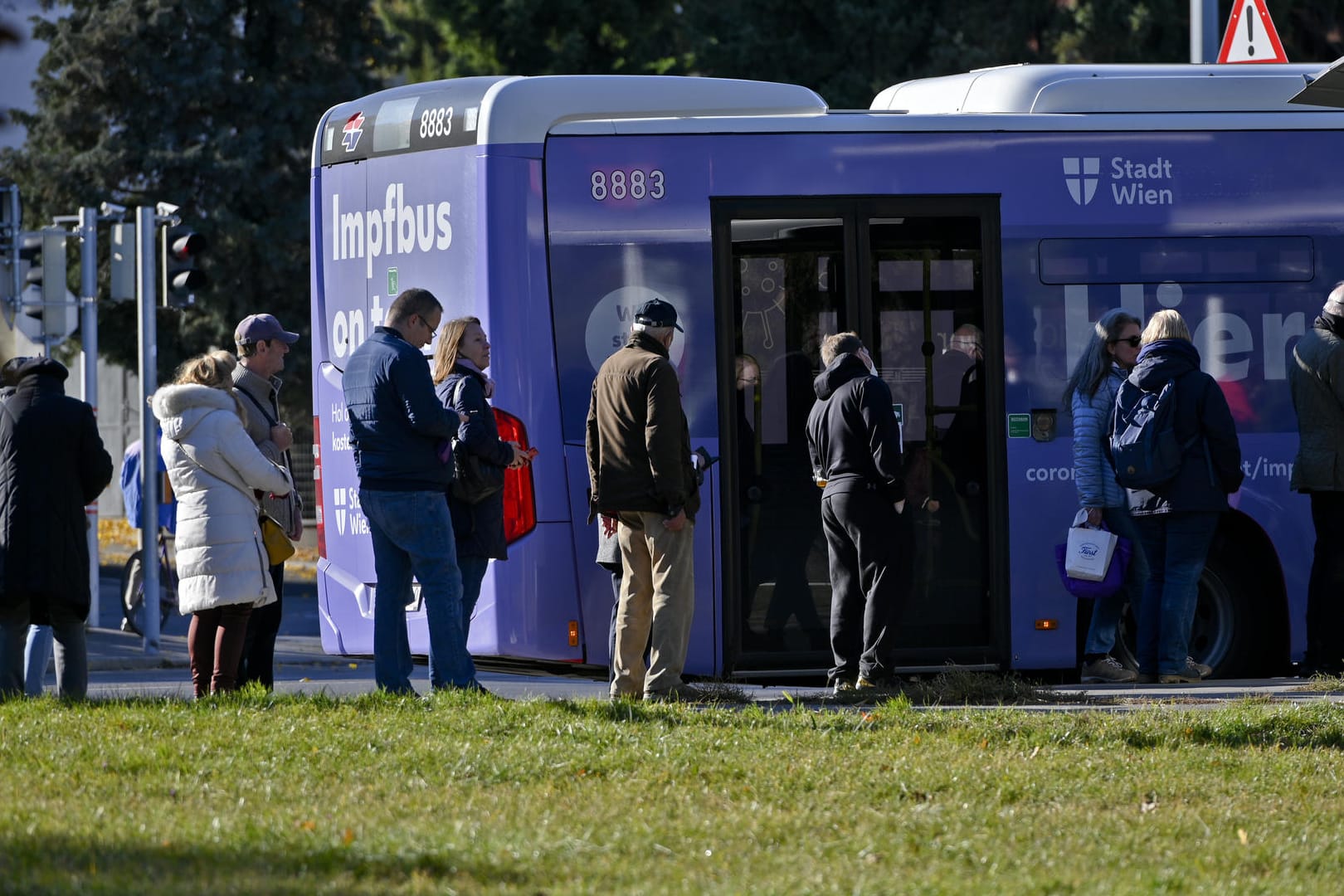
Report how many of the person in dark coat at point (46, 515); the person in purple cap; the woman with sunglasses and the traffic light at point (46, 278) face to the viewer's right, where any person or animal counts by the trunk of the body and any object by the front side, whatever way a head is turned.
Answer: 2

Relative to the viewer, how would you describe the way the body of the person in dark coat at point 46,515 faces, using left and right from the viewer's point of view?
facing away from the viewer

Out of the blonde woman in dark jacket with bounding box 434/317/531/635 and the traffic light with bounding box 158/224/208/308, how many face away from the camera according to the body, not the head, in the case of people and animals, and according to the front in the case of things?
0

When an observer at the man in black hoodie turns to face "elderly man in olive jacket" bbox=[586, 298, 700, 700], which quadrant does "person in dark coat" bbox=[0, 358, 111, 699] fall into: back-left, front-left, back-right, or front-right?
front-right

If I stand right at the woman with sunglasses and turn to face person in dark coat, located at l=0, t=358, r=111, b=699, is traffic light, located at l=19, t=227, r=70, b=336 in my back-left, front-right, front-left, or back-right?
front-right

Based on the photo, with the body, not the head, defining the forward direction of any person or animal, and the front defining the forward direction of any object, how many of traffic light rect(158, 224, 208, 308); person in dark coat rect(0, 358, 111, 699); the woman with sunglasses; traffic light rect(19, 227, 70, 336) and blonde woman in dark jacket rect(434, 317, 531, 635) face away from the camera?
1

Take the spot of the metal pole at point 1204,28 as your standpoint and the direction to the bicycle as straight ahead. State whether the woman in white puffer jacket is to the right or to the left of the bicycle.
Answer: left

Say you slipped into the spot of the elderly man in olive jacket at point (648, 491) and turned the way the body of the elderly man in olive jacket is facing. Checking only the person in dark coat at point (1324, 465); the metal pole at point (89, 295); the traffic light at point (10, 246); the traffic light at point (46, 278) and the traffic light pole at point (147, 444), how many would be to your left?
4

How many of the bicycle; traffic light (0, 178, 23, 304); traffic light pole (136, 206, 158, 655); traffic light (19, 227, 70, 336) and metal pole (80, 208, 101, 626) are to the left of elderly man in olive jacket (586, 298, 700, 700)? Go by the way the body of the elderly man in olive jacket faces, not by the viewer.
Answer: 5

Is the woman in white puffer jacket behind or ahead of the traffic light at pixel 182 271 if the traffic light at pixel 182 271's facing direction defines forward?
ahead

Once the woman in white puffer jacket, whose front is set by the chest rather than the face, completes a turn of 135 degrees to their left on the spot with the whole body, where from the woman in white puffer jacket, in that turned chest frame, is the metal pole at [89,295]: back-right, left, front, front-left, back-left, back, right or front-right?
right

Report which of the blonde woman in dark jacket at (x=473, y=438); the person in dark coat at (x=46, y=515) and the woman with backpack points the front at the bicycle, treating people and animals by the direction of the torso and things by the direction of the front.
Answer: the person in dark coat

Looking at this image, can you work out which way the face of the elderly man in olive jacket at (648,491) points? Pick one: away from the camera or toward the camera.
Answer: away from the camera

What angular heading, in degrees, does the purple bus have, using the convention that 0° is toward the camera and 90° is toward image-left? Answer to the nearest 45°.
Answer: approximately 270°
